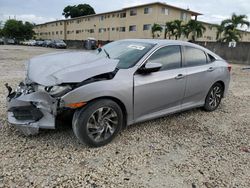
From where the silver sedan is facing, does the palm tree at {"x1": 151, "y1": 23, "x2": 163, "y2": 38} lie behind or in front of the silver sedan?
behind

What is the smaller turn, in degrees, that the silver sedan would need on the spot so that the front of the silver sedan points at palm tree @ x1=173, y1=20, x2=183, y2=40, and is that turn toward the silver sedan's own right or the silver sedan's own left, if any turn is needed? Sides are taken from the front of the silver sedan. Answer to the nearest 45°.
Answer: approximately 135° to the silver sedan's own right

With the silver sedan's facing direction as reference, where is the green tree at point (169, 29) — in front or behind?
behind

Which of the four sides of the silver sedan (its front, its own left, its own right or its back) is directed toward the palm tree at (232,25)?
back

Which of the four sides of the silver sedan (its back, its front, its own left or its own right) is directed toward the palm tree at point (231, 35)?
back

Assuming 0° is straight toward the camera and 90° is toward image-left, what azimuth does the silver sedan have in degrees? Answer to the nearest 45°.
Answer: approximately 45°

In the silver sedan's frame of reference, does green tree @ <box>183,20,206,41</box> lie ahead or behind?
behind
